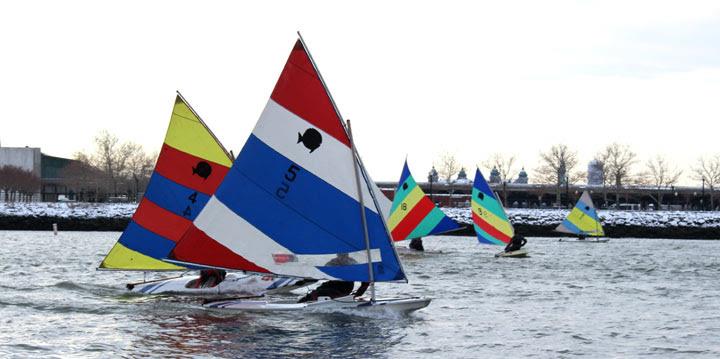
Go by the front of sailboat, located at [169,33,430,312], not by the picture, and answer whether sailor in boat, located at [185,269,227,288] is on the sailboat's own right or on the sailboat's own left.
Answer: on the sailboat's own left

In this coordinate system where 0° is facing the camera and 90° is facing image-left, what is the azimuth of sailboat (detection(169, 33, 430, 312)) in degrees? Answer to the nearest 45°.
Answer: approximately 270°

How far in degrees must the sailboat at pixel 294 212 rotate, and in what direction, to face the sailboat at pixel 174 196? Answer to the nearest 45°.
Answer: approximately 135° to its left
